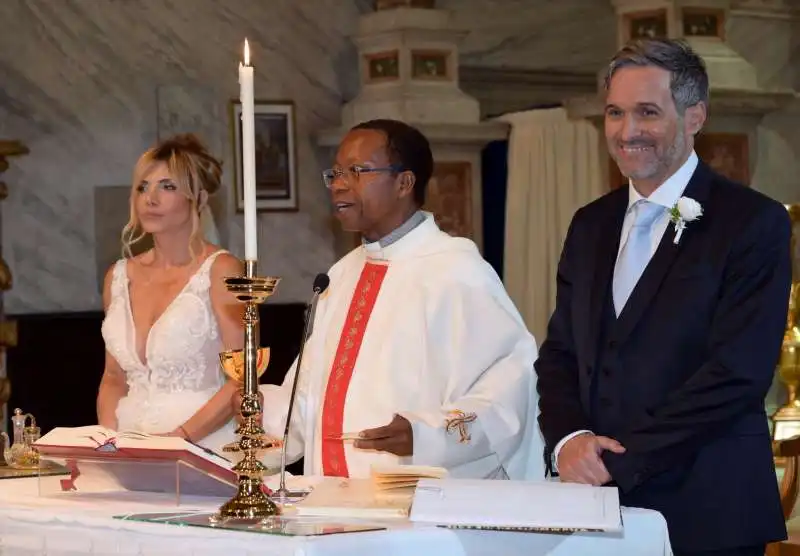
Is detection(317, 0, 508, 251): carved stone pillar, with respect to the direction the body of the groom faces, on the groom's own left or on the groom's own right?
on the groom's own right

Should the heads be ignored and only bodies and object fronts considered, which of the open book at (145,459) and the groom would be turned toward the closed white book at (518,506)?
the groom

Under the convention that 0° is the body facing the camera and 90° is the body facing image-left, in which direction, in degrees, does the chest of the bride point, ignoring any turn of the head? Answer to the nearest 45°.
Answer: approximately 45°

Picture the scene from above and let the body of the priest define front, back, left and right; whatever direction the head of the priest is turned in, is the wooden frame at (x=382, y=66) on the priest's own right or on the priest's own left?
on the priest's own right
